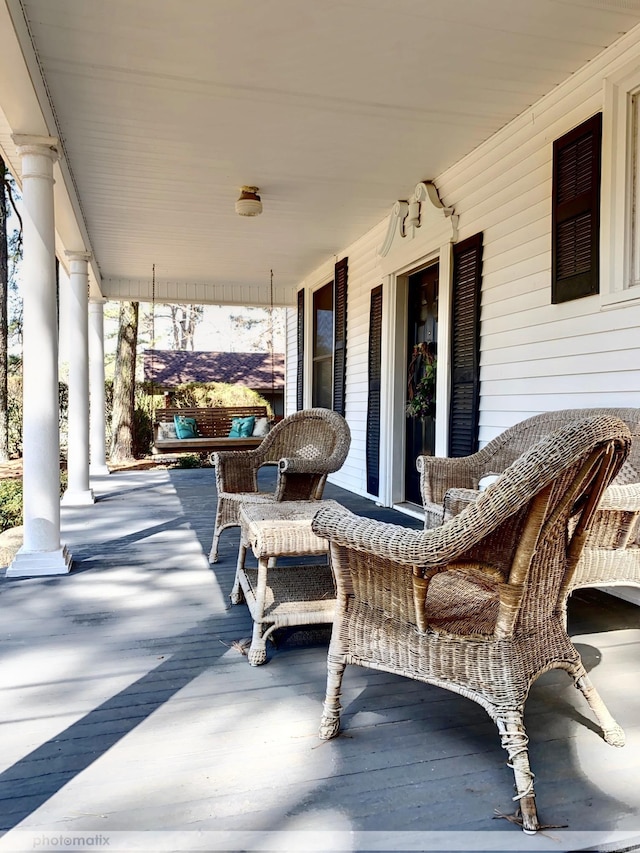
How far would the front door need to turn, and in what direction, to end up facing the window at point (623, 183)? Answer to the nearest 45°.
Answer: approximately 45° to its left

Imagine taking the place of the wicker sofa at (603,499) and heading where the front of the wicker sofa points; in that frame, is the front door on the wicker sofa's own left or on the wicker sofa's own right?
on the wicker sofa's own right

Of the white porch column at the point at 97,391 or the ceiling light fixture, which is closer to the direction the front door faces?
the ceiling light fixture

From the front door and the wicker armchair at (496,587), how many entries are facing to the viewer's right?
0

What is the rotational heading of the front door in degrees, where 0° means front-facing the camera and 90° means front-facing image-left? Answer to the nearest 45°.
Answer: approximately 45°

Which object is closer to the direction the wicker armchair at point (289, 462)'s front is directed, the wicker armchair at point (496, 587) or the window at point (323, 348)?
the wicker armchair

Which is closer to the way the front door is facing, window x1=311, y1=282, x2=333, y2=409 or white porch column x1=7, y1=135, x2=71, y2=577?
the white porch column

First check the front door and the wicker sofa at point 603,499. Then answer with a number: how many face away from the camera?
0

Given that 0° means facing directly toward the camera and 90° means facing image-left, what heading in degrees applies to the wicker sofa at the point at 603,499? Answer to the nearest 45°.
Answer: approximately 45°

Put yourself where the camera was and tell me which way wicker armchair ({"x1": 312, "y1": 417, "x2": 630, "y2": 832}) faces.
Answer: facing away from the viewer and to the left of the viewer

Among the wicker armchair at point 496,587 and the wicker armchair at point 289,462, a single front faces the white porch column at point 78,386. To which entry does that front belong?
the wicker armchair at point 496,587

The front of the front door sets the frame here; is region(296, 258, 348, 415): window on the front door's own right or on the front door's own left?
on the front door's own right

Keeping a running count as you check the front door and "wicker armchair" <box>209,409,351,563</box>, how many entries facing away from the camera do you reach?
0

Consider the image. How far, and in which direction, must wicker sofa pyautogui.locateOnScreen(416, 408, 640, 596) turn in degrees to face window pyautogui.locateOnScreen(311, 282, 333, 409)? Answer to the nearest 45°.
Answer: approximately 90° to its right
